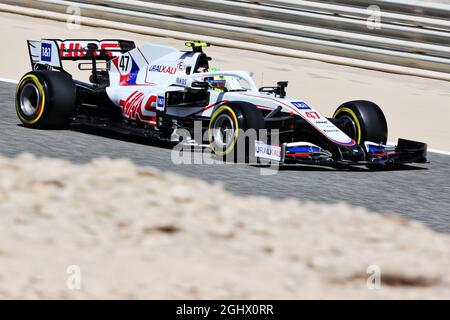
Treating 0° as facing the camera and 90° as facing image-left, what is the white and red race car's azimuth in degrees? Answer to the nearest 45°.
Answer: approximately 315°
